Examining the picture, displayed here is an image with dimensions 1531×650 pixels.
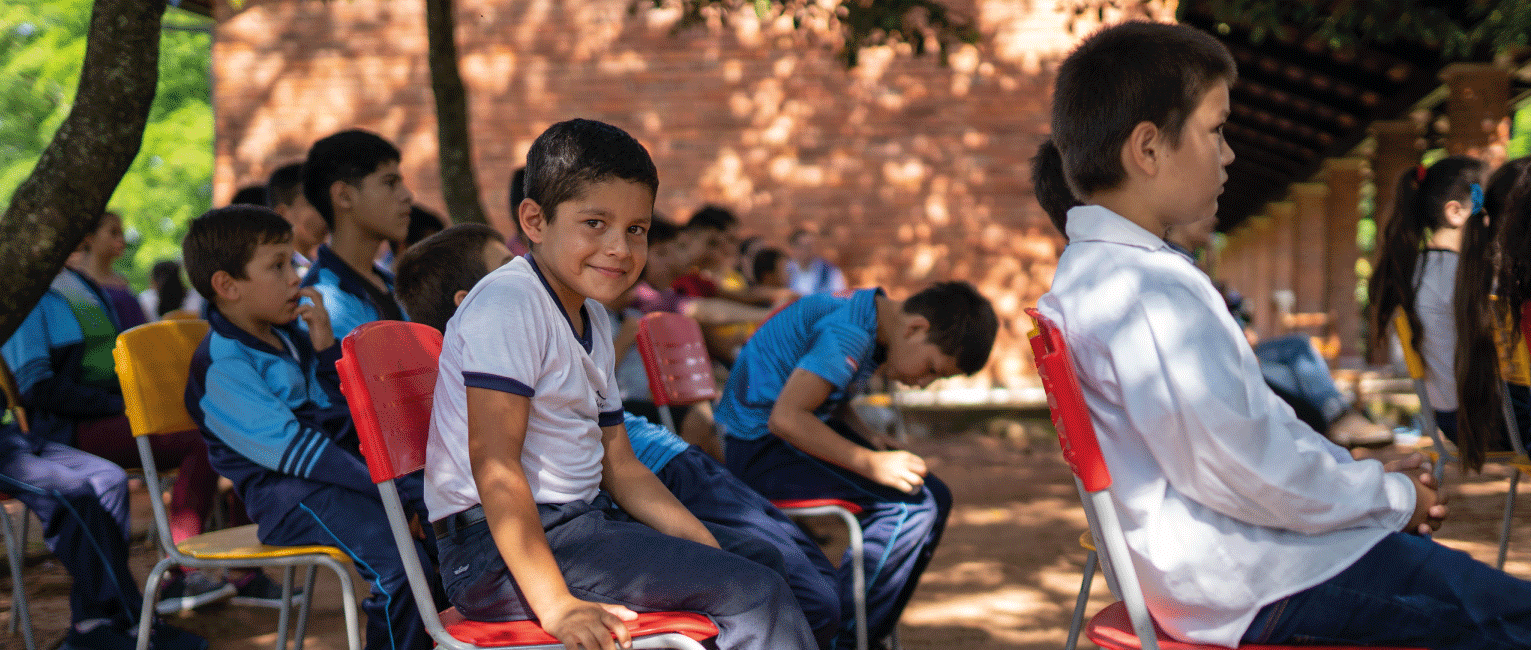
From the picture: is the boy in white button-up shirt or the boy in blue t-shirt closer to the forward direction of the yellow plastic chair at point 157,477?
the boy in blue t-shirt

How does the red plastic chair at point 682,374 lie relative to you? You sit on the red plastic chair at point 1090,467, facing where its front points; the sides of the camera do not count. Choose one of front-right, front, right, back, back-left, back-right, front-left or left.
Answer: back-left

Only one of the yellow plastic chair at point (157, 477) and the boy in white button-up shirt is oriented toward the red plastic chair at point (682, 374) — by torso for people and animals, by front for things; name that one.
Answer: the yellow plastic chair

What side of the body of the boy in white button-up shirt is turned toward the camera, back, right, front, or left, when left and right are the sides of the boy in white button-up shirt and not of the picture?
right

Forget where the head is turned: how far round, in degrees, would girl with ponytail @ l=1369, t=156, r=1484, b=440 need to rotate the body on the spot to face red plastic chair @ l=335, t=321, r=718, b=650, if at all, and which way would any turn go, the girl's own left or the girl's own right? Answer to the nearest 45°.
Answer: approximately 135° to the girl's own right

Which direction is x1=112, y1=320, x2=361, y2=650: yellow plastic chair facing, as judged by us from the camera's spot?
facing to the right of the viewer

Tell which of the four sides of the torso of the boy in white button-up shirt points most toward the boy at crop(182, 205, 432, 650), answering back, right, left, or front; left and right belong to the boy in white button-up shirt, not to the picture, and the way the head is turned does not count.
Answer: back

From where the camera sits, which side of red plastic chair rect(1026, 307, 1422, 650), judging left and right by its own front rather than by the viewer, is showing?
right

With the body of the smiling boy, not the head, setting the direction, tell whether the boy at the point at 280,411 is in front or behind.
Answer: behind

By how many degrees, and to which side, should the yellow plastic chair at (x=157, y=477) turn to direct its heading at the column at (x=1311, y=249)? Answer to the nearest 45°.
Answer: approximately 45° to its left

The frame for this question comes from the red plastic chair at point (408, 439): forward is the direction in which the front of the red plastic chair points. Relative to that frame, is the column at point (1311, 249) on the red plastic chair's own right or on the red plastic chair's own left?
on the red plastic chair's own left

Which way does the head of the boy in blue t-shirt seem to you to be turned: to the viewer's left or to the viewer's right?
to the viewer's right

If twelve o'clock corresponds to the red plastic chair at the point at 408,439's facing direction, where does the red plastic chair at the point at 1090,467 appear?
the red plastic chair at the point at 1090,467 is roughly at 1 o'clock from the red plastic chair at the point at 408,439.

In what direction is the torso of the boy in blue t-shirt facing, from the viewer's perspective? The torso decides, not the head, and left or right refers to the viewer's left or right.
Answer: facing to the right of the viewer

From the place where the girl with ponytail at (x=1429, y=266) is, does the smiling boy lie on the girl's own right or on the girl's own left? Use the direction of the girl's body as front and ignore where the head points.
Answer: on the girl's own right

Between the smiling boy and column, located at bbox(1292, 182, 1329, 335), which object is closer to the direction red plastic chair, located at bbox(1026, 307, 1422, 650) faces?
the column
